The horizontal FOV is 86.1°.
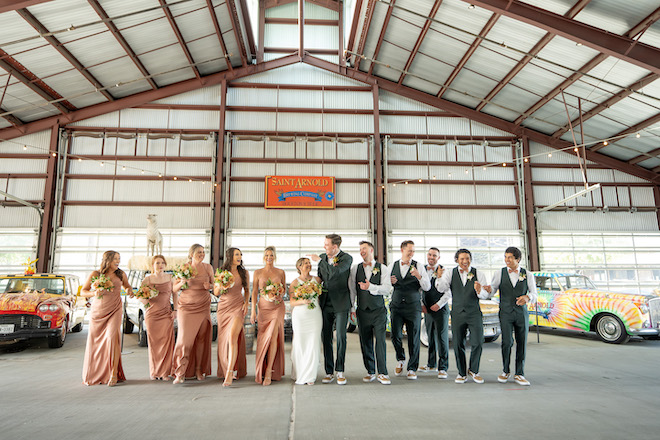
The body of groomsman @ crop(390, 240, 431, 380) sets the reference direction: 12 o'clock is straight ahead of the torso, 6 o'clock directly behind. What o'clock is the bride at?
The bride is roughly at 2 o'clock from the groomsman.

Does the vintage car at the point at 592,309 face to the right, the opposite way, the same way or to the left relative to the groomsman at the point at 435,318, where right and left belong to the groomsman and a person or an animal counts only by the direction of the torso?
to the left

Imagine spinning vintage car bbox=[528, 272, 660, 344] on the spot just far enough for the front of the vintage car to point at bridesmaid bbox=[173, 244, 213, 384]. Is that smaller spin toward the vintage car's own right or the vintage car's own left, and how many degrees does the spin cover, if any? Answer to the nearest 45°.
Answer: approximately 90° to the vintage car's own right

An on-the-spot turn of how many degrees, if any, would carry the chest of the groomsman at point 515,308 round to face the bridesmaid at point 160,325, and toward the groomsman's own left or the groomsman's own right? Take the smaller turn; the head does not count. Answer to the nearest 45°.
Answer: approximately 90° to the groomsman's own right

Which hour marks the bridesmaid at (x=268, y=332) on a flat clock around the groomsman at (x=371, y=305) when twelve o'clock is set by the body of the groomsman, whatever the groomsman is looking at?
The bridesmaid is roughly at 3 o'clock from the groomsman.
